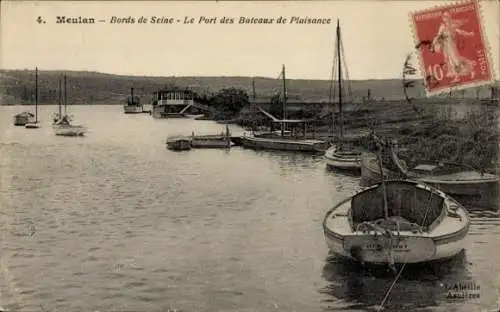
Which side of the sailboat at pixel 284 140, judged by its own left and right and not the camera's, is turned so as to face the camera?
left
